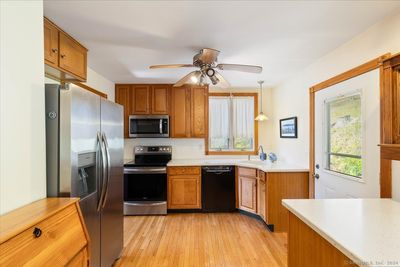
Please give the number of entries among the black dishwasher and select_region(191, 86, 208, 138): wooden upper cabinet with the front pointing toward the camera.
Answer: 2

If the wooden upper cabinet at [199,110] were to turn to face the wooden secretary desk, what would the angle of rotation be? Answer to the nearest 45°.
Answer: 0° — it already faces it

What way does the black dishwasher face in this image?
toward the camera

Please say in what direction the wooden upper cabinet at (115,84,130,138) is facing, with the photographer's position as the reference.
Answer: facing the viewer

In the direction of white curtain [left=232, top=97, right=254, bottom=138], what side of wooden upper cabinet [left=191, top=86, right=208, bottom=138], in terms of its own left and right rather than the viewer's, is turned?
left

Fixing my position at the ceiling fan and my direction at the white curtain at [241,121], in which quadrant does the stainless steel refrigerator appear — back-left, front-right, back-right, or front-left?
back-left

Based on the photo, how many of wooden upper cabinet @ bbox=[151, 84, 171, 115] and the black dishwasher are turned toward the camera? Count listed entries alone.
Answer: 2

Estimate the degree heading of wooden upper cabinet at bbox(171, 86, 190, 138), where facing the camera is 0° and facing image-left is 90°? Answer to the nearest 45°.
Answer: approximately 0°

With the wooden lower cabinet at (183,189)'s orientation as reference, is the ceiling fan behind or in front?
in front

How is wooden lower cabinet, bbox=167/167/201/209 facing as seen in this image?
toward the camera

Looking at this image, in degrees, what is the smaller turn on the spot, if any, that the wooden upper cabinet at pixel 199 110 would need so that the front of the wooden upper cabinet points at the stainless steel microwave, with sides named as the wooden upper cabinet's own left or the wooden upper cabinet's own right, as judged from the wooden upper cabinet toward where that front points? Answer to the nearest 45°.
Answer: approximately 90° to the wooden upper cabinet's own right

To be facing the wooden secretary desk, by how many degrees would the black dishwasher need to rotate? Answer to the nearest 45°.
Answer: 0° — it already faces it
